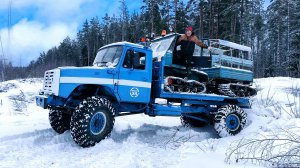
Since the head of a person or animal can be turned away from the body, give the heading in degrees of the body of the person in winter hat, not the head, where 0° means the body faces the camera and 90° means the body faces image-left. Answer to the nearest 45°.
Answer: approximately 0°

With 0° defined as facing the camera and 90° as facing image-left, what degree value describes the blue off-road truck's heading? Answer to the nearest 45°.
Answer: approximately 45°
